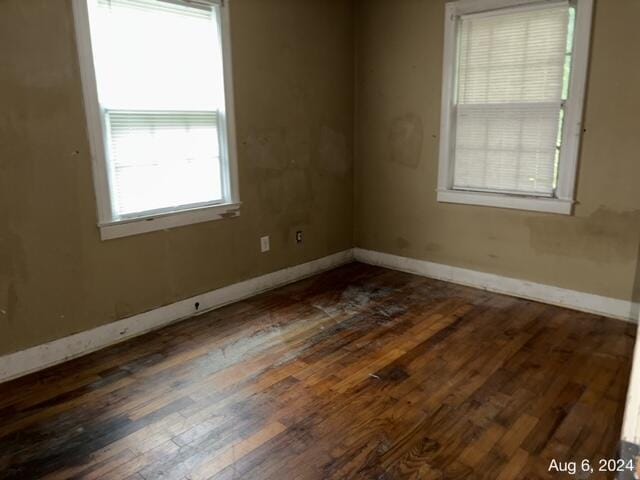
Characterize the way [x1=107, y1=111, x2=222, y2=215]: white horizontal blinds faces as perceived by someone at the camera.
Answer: facing the viewer and to the right of the viewer

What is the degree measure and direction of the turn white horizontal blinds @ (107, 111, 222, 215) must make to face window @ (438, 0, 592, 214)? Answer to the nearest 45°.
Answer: approximately 45° to its left
